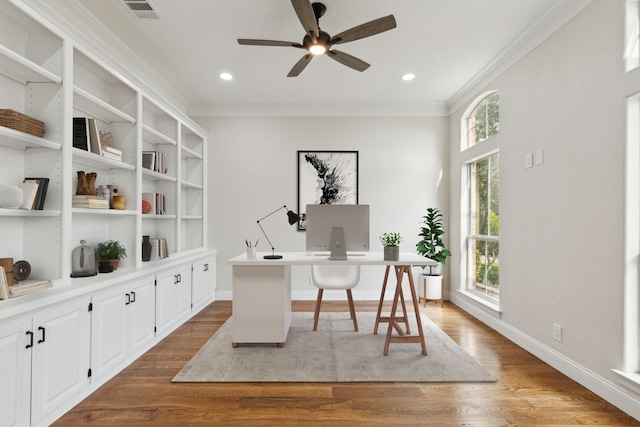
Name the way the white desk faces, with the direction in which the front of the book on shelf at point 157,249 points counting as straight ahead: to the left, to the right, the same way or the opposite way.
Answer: to the left

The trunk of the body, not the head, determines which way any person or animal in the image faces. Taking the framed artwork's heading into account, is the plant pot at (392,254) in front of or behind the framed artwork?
in front

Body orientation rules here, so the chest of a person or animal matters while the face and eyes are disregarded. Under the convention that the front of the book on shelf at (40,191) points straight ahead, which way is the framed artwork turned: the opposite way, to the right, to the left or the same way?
to the right

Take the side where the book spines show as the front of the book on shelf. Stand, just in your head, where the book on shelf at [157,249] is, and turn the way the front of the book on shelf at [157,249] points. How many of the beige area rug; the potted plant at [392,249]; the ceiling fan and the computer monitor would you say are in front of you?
4

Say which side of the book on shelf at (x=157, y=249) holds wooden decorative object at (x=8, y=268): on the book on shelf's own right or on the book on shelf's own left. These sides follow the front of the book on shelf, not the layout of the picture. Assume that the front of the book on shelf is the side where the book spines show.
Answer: on the book on shelf's own right

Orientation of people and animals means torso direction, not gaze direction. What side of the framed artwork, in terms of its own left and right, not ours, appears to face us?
front

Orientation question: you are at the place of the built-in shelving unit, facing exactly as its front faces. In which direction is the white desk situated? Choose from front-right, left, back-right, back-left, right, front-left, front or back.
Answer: front-left

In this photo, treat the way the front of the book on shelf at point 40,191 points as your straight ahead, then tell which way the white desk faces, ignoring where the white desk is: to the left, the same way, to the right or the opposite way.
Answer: to the left

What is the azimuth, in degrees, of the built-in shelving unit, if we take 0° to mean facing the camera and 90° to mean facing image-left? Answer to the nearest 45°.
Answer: approximately 315°

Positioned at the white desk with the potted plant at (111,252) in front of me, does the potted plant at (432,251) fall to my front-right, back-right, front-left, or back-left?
back-right

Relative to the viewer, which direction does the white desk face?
away from the camera

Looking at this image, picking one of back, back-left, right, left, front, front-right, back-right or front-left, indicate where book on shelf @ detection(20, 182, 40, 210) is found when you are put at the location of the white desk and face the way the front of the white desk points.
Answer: back-left

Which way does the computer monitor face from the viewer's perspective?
away from the camera

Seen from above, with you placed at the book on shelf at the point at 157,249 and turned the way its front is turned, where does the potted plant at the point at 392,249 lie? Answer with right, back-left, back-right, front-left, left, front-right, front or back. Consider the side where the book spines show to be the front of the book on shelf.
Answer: front

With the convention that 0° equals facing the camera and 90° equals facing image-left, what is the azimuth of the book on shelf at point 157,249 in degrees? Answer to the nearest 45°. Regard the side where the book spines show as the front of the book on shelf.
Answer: approximately 315°

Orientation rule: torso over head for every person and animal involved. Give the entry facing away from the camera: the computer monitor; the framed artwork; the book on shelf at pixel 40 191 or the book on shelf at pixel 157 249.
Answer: the computer monitor

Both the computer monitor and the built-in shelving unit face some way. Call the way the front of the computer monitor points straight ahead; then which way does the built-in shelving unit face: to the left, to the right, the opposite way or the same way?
to the right

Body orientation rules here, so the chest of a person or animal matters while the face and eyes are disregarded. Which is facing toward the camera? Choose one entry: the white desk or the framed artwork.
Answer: the framed artwork
